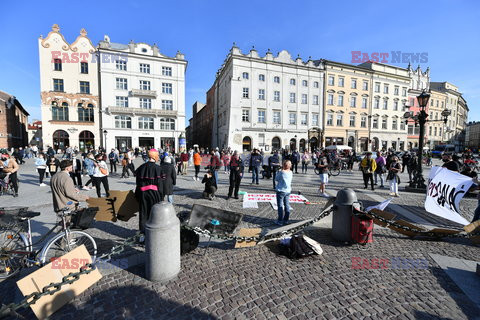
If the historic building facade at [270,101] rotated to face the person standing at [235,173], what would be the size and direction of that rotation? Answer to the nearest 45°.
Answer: approximately 45° to its right

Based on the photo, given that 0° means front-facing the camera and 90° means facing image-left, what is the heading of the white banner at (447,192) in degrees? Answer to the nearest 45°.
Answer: approximately 0°

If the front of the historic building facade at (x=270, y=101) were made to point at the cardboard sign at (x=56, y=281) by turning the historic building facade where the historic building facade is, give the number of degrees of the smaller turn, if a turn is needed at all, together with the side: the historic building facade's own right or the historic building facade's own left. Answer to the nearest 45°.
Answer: approximately 45° to the historic building facade's own right

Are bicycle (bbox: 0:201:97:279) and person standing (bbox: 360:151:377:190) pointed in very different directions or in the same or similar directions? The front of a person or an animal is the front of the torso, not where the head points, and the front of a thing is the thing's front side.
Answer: very different directions
